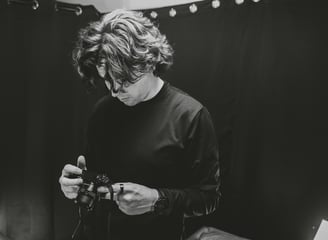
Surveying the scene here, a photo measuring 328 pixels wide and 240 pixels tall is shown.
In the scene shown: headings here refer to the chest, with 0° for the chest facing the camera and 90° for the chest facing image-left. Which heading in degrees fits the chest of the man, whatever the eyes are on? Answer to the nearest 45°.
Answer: approximately 45°

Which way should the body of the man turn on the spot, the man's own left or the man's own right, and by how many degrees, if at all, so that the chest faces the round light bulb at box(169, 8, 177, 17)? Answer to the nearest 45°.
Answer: approximately 135° to the man's own right

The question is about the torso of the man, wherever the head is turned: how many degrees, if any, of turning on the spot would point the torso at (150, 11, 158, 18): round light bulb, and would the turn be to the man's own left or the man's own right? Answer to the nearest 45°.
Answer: approximately 135° to the man's own right
